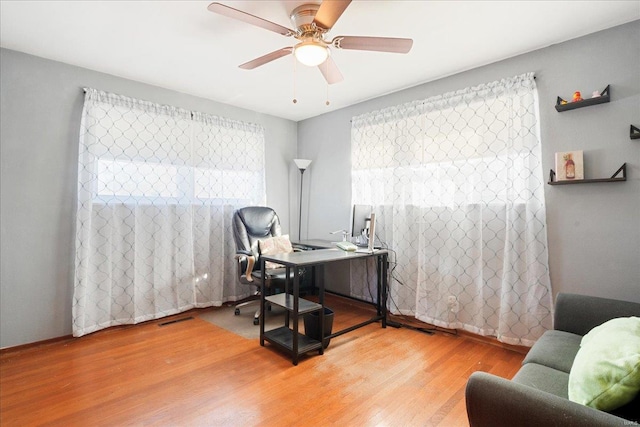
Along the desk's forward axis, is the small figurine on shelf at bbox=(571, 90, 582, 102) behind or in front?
behind

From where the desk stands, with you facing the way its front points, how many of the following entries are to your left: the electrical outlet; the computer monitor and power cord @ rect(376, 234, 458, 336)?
0

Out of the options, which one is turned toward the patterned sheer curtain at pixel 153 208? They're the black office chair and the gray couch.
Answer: the gray couch

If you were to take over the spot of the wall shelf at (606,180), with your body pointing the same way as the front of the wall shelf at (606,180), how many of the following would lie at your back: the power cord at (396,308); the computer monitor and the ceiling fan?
0

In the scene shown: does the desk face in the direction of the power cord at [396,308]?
no

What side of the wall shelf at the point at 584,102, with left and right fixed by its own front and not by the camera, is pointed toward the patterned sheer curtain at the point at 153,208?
front

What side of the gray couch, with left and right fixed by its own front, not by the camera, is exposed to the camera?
left

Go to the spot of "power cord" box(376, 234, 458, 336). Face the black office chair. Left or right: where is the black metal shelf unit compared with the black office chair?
left

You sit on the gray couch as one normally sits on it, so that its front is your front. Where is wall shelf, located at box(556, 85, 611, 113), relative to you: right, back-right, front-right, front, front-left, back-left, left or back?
right

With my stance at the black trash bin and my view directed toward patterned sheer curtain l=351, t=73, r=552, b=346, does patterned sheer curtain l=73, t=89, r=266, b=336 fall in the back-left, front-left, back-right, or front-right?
back-left

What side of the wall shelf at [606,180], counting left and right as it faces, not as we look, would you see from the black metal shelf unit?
front

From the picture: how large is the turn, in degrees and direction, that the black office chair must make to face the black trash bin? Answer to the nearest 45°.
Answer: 0° — it already faces it

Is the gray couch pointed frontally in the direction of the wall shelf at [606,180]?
no

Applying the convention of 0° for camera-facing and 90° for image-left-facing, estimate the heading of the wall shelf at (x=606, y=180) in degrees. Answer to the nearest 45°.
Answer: approximately 45°

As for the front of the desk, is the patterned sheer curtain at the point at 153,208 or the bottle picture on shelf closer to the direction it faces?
the patterned sheer curtain

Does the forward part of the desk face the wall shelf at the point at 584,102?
no

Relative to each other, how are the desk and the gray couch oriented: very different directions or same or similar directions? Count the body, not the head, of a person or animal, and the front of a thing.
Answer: same or similar directions

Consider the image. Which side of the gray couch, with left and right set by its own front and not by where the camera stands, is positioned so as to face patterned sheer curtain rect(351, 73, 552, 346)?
right

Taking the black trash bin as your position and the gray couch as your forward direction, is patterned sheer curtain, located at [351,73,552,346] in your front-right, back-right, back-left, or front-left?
front-left

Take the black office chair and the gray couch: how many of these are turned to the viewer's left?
1
